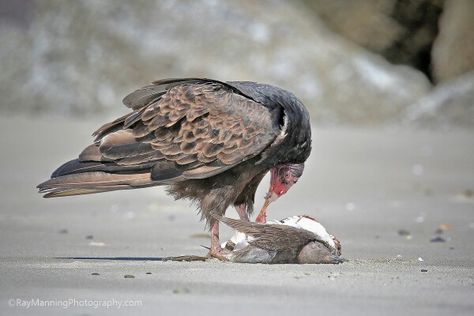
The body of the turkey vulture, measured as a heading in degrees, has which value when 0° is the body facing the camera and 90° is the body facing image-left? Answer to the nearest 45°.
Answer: approximately 270°
